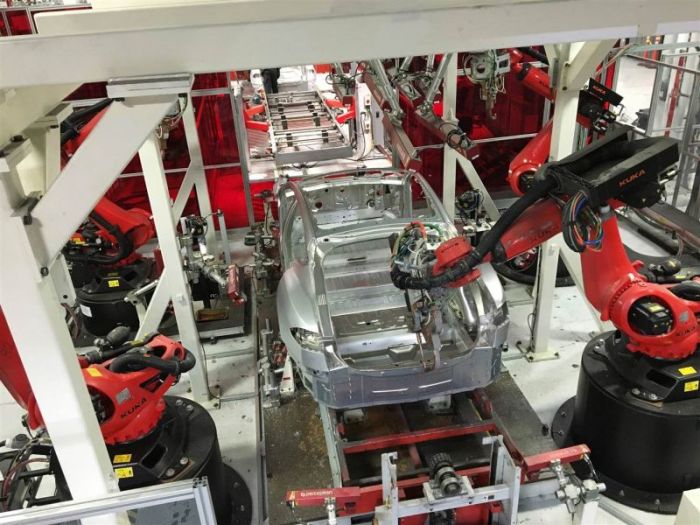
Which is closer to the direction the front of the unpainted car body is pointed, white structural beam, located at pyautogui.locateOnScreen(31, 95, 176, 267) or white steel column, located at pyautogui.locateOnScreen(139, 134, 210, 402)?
the white steel column
